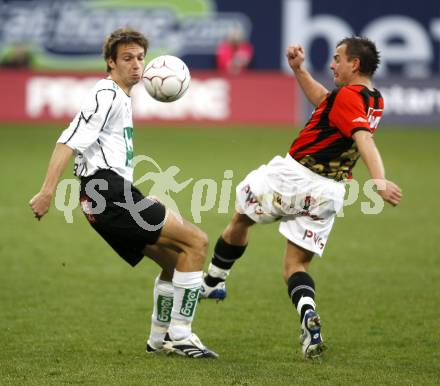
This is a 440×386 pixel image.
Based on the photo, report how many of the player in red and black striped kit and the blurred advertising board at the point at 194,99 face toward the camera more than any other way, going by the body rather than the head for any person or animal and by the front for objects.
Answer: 1

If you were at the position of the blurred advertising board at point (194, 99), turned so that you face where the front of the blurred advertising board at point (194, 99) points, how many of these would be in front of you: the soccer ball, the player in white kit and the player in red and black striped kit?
3

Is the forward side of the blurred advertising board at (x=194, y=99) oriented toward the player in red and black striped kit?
yes

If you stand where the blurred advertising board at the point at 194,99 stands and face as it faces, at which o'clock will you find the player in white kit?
The player in white kit is roughly at 12 o'clock from the blurred advertising board.

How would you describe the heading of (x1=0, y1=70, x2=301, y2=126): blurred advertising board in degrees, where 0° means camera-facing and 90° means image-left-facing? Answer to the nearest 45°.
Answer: approximately 0°

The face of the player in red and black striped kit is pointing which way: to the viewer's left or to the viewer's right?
to the viewer's left
